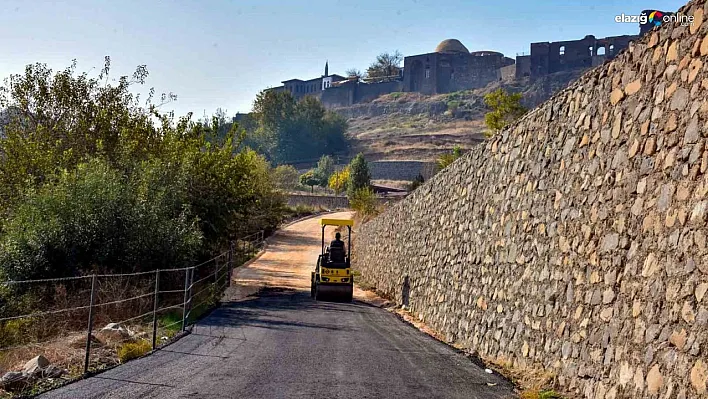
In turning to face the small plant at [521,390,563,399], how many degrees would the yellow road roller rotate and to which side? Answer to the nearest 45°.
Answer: approximately 180°

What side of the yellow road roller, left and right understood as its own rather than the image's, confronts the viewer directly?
back

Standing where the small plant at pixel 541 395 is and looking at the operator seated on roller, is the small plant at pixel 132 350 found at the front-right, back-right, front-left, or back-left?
front-left

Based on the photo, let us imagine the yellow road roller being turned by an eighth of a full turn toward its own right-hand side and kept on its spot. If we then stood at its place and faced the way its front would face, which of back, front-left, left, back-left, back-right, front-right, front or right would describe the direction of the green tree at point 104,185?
back-left
